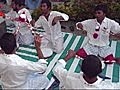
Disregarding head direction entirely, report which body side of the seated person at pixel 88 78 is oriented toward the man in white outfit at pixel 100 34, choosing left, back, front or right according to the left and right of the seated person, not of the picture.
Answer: front

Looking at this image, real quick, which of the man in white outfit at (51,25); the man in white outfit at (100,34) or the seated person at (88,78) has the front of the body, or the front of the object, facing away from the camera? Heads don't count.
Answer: the seated person

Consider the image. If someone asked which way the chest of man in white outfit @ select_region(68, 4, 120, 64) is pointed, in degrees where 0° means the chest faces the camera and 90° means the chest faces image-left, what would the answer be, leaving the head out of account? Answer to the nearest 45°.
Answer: approximately 0°

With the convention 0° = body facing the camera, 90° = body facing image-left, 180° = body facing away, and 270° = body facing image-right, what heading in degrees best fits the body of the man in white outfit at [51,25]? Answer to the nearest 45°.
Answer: approximately 45°

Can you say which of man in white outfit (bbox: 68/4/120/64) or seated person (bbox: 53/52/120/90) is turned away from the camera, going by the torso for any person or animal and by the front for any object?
the seated person

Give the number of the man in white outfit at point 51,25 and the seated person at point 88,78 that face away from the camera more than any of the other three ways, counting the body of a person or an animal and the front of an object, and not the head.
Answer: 1

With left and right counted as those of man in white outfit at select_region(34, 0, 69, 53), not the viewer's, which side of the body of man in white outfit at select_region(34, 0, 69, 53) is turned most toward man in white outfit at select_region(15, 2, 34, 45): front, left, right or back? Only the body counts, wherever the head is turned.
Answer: right

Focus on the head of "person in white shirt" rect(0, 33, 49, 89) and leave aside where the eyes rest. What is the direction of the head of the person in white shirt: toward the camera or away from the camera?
away from the camera

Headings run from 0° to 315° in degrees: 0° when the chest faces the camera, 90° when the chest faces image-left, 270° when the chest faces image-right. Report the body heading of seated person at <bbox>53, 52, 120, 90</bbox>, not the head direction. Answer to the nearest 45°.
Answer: approximately 180°

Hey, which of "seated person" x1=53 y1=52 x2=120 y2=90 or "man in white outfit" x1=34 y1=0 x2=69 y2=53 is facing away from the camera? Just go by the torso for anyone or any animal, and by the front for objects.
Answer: the seated person

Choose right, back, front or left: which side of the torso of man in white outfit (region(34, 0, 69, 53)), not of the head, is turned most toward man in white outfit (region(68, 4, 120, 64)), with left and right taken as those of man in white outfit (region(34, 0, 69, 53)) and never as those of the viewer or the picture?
left

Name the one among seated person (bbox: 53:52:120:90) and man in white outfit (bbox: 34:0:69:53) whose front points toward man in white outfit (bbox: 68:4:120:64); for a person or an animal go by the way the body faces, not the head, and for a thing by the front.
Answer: the seated person

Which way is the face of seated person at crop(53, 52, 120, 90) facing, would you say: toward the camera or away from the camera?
away from the camera

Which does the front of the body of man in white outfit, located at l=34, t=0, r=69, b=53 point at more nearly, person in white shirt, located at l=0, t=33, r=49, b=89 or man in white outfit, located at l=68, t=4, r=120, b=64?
the person in white shirt
